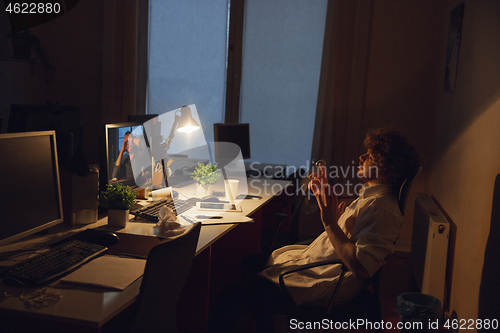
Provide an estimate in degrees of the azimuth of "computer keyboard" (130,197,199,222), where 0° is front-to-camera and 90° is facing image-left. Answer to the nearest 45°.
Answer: approximately 315°

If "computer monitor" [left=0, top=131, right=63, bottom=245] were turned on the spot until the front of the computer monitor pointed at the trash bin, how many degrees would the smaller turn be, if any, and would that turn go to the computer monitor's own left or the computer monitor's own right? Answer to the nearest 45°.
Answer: approximately 45° to the computer monitor's own left

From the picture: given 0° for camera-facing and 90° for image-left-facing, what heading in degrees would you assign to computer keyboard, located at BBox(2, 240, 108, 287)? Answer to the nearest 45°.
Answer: approximately 315°

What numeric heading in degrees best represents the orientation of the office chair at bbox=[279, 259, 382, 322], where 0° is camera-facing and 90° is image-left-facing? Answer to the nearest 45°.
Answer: approximately 90°

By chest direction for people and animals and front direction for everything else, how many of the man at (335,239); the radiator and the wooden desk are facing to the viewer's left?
2

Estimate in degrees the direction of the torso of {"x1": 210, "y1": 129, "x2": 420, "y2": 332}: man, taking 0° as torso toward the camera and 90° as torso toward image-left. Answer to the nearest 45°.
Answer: approximately 90°

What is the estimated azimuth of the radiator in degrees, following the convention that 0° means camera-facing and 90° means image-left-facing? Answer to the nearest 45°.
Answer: approximately 90°

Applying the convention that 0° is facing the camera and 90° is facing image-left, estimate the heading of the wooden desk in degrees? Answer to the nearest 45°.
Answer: approximately 315°

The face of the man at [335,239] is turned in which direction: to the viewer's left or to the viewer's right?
to the viewer's left
